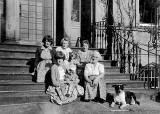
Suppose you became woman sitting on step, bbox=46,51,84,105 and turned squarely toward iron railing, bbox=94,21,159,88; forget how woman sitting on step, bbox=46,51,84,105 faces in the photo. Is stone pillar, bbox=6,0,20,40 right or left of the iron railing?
left

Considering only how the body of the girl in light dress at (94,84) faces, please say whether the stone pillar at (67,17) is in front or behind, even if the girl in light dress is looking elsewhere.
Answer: behind

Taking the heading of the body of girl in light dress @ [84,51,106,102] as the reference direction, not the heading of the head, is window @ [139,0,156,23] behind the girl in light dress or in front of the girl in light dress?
behind

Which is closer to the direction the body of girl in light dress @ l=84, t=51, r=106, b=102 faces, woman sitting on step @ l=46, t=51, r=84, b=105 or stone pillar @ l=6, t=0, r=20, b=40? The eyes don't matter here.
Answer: the woman sitting on step

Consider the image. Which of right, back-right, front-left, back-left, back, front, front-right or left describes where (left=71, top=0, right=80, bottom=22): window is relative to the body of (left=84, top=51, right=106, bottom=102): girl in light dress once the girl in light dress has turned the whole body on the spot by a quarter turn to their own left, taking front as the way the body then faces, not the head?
left

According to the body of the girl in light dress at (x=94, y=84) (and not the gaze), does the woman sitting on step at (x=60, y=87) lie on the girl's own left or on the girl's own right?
on the girl's own right

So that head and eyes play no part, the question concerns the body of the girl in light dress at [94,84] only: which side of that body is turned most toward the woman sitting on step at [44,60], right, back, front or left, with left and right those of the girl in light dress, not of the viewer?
right

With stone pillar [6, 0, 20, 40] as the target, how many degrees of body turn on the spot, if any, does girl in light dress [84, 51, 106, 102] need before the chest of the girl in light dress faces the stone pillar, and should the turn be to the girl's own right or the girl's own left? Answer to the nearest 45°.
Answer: approximately 135° to the girl's own right

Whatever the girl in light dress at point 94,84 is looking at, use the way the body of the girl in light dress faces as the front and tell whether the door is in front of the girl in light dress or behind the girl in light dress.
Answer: behind

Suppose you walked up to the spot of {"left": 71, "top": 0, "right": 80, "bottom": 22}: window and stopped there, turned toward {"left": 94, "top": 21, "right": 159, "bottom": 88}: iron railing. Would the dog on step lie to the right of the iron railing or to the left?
right

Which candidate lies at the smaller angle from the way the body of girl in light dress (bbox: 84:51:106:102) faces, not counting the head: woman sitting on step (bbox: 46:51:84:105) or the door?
the woman sitting on step

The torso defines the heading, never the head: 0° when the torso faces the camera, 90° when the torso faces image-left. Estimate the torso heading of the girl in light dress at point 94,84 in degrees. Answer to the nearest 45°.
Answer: approximately 0°
